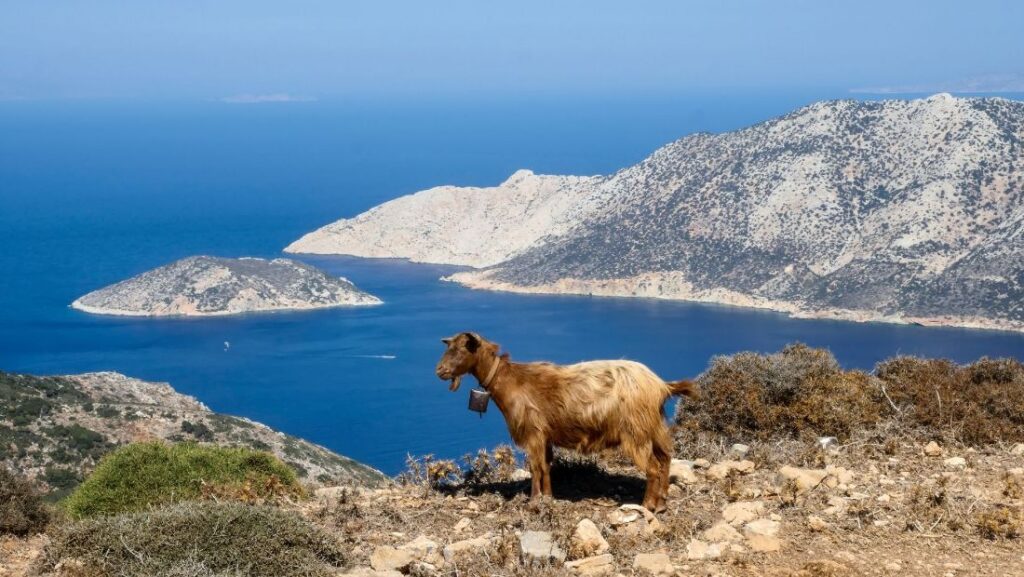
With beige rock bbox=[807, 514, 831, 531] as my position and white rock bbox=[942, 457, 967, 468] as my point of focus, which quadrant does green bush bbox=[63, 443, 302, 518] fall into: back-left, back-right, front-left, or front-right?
back-left

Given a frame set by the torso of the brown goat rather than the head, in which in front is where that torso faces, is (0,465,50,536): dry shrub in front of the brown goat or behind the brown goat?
in front

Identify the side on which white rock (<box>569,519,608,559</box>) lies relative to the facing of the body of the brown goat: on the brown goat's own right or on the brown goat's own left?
on the brown goat's own left

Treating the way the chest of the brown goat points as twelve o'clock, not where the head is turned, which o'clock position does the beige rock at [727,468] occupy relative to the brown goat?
The beige rock is roughly at 5 o'clock from the brown goat.

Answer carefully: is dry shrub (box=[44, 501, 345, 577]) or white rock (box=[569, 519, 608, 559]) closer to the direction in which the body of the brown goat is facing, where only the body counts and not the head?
the dry shrub

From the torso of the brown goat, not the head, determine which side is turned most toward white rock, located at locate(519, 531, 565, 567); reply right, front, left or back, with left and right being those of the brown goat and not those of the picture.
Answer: left

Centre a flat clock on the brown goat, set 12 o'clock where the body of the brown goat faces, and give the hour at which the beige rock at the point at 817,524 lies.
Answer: The beige rock is roughly at 7 o'clock from the brown goat.

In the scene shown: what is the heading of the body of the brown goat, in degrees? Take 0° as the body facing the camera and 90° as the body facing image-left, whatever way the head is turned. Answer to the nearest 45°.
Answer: approximately 90°

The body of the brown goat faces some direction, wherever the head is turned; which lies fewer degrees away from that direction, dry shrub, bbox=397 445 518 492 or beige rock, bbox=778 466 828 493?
the dry shrub

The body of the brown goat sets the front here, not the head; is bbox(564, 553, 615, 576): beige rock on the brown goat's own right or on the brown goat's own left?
on the brown goat's own left

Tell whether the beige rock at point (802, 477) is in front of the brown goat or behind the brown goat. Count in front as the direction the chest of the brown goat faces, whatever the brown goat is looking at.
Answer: behind

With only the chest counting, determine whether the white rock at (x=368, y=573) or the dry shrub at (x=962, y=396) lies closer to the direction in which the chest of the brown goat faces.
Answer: the white rock

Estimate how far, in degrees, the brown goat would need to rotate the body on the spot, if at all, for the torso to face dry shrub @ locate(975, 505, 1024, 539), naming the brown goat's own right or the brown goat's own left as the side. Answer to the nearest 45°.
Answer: approximately 180°

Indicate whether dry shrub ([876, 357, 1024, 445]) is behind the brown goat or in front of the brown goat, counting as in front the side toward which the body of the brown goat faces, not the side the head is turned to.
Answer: behind
